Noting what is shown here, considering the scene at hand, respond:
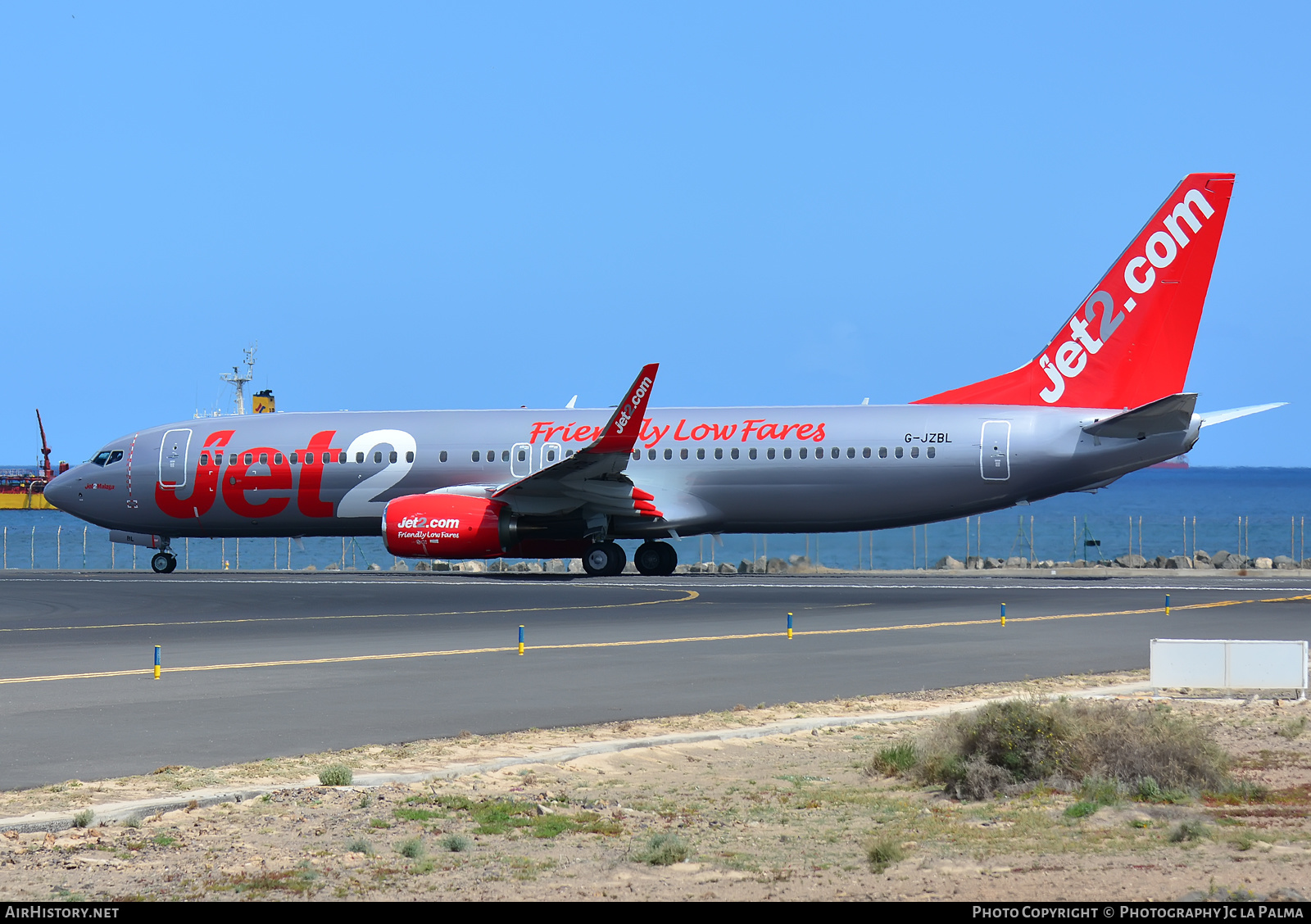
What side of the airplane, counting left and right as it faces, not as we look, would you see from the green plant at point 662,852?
left

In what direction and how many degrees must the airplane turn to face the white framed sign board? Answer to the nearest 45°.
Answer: approximately 90° to its left

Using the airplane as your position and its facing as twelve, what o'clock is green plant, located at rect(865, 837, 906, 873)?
The green plant is roughly at 9 o'clock from the airplane.

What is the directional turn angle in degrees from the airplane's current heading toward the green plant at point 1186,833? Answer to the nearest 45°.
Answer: approximately 90° to its left

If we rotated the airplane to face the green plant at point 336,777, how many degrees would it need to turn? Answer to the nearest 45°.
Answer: approximately 90° to its left

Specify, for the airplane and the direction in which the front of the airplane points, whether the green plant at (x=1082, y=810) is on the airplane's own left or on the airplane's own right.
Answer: on the airplane's own left

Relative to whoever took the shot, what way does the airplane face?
facing to the left of the viewer

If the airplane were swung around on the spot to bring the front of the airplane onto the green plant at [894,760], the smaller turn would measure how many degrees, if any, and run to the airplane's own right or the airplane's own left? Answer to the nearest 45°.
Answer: approximately 90° to the airplane's own left

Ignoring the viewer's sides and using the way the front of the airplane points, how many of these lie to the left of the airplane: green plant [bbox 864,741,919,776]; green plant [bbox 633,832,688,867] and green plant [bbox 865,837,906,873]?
3

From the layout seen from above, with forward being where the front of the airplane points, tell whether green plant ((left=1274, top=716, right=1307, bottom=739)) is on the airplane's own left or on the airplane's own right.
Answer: on the airplane's own left
